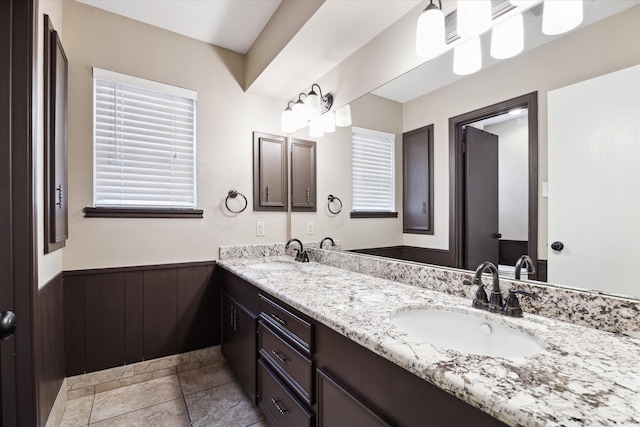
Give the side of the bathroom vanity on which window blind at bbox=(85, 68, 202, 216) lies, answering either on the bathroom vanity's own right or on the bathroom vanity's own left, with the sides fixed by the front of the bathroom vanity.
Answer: on the bathroom vanity's own right

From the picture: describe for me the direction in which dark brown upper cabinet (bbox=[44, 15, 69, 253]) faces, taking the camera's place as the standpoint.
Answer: facing to the right of the viewer
